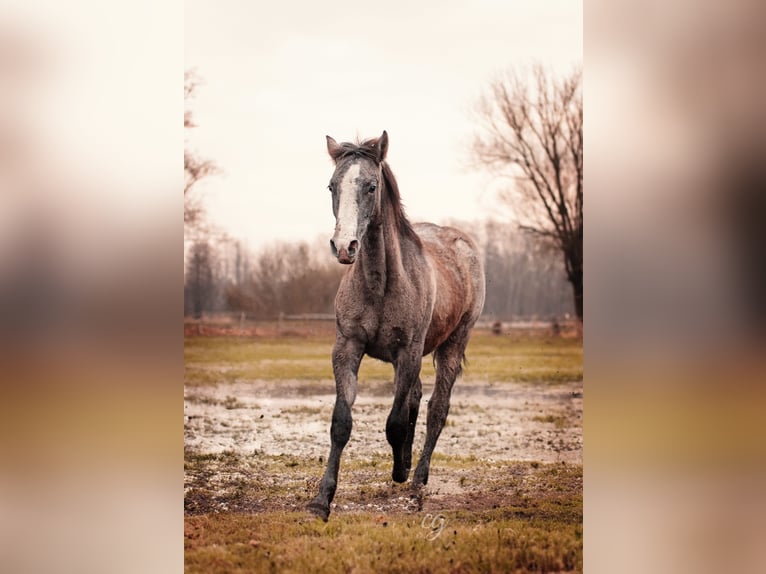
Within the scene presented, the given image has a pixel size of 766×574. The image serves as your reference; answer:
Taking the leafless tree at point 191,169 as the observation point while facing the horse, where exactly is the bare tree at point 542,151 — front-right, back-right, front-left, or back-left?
front-left

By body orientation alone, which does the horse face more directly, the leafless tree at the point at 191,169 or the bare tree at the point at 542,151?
the leafless tree

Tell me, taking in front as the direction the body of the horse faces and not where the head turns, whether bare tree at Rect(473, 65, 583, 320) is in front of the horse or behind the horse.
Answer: behind

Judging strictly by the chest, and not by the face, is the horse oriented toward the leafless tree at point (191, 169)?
no
